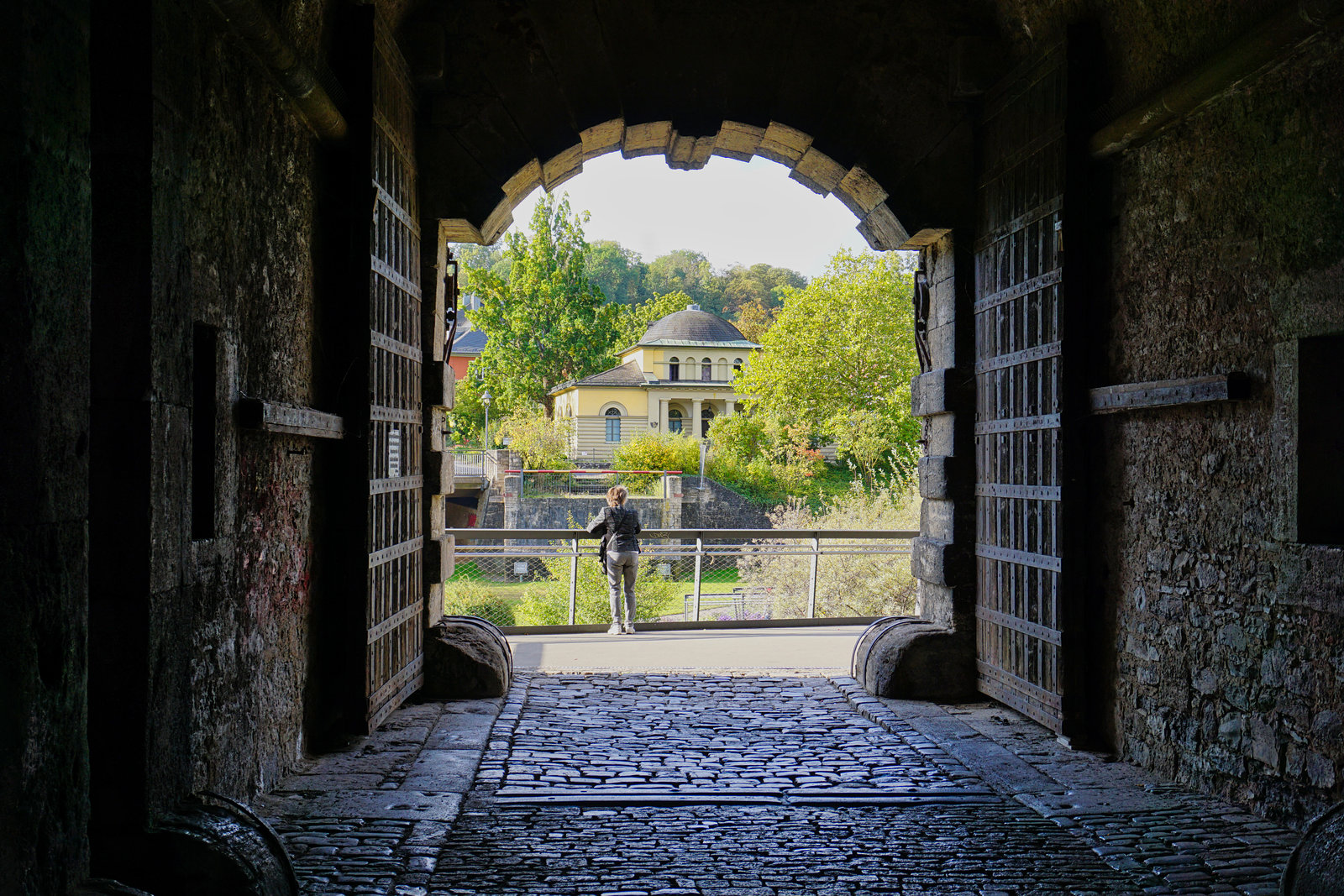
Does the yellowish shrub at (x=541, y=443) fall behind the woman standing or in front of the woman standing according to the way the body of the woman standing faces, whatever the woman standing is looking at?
in front

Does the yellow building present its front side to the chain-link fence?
yes

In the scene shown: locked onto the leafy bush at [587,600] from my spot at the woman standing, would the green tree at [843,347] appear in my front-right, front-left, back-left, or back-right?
front-right

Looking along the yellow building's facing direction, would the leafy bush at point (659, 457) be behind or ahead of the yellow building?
ahead

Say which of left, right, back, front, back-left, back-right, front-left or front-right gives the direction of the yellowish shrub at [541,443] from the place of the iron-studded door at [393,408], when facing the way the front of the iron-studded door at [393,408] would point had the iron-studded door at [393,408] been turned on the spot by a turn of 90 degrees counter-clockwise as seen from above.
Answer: front

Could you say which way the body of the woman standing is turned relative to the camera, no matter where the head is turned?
away from the camera

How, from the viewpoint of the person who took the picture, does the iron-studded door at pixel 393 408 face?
facing to the right of the viewer

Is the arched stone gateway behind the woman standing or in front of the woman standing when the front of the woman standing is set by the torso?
behind

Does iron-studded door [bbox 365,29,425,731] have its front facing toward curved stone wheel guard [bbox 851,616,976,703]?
yes

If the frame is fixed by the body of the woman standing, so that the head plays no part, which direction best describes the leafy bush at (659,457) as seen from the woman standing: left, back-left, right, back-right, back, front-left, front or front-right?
front

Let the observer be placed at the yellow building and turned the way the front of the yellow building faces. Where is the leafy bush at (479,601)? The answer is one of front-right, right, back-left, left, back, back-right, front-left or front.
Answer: front

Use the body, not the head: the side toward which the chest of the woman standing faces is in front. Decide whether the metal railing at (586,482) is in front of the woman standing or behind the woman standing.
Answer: in front

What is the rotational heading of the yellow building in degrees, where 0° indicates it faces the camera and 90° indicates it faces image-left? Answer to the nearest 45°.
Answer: approximately 0°

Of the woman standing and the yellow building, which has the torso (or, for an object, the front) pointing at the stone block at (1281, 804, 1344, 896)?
the yellow building

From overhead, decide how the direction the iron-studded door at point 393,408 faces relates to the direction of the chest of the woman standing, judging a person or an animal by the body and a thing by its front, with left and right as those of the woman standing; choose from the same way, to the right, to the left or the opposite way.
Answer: to the right

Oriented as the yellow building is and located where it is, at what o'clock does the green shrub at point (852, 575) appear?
The green shrub is roughly at 12 o'clock from the yellow building.

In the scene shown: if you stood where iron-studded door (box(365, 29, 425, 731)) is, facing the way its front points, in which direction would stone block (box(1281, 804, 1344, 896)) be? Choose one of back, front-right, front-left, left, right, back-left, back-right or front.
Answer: front-right

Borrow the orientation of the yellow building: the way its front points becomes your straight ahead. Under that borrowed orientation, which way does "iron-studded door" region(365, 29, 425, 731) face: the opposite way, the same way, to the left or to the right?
to the left

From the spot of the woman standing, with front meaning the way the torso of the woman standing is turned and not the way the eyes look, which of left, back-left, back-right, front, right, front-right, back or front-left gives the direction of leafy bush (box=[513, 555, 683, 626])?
front
